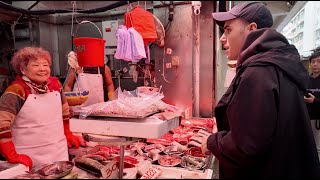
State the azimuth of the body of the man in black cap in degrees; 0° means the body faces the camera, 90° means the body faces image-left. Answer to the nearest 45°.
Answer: approximately 90°

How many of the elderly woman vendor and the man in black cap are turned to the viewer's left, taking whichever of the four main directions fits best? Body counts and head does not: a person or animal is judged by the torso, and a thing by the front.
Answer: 1

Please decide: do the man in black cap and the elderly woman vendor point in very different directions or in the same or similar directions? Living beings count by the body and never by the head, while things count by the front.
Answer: very different directions
